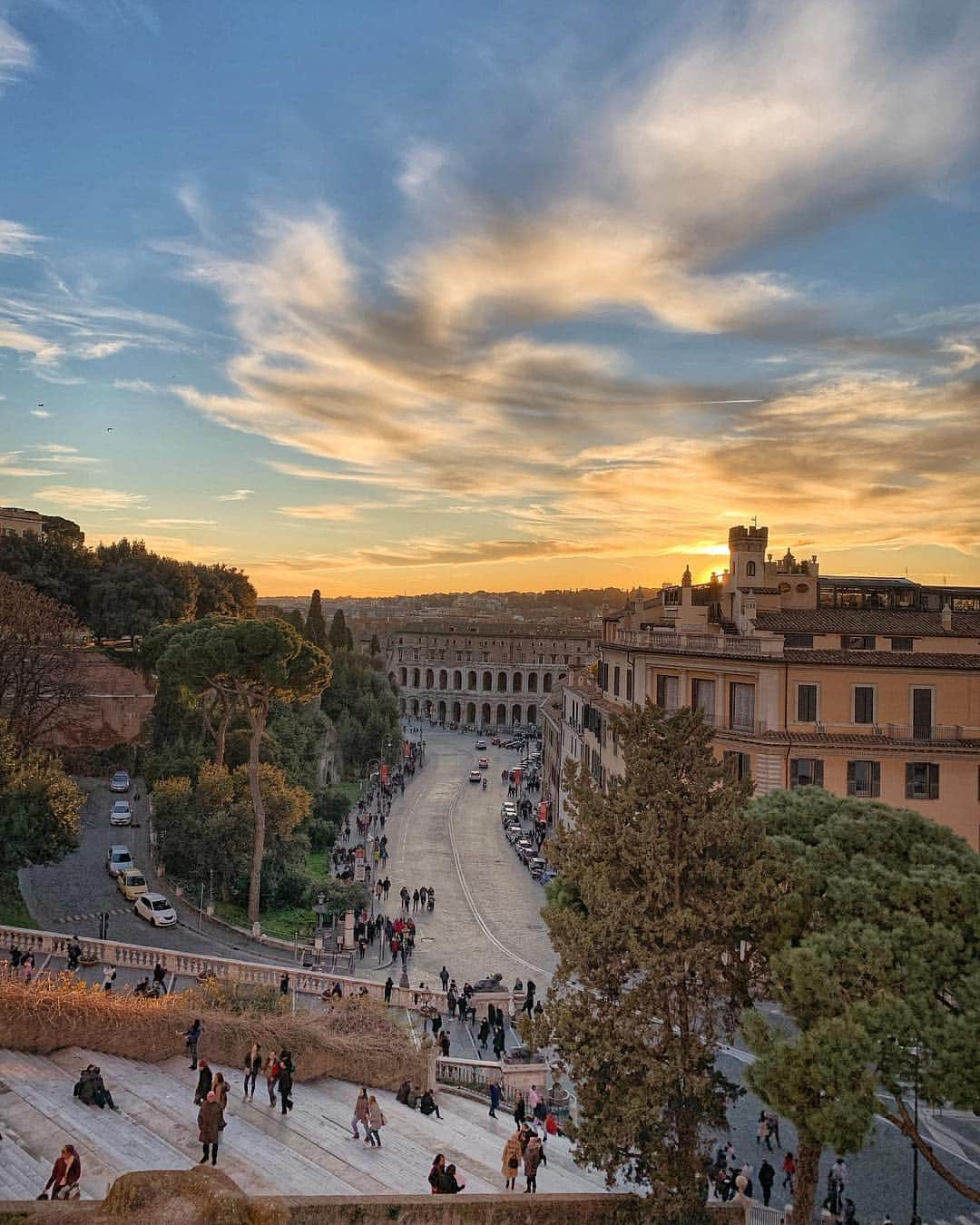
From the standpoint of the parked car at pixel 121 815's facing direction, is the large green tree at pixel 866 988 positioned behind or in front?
in front

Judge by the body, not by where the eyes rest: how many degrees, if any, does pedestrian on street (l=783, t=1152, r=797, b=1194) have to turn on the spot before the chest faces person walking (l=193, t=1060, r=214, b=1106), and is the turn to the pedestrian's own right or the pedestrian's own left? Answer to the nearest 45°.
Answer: approximately 135° to the pedestrian's own left

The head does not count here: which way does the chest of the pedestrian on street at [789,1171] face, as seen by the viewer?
away from the camera

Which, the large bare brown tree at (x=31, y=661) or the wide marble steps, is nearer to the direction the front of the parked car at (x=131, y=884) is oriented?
the wide marble steps

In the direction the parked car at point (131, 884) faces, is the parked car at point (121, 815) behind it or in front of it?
behind

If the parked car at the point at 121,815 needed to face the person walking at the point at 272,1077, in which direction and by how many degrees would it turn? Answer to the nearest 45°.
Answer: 0° — it already faces them

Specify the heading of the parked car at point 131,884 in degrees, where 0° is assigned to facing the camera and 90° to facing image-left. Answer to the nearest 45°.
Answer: approximately 315°

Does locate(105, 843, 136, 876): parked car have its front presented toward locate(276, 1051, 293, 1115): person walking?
yes

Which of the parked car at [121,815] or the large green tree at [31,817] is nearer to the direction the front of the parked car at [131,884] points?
the large green tree

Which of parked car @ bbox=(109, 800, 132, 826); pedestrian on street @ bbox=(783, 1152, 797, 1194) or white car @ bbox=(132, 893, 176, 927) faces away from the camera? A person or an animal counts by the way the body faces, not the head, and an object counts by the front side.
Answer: the pedestrian on street
